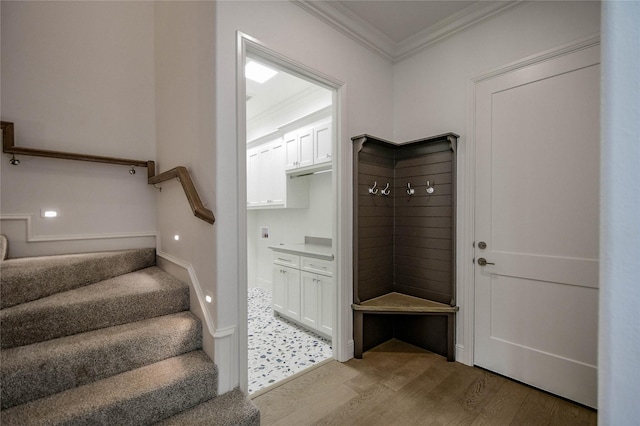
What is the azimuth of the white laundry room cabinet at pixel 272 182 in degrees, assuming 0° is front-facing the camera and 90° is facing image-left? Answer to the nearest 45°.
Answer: approximately 45°

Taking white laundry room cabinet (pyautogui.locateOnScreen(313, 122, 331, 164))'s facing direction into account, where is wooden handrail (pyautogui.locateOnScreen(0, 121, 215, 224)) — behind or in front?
in front

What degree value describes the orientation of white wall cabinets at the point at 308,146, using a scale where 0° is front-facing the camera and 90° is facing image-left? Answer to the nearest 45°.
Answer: approximately 45°

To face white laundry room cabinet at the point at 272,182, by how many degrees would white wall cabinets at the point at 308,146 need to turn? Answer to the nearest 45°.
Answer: approximately 90° to its right

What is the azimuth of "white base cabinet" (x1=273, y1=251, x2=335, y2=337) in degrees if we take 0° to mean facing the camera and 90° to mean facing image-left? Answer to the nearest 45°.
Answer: approximately 45°

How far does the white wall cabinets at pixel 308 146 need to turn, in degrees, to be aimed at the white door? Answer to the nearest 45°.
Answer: approximately 90° to its left

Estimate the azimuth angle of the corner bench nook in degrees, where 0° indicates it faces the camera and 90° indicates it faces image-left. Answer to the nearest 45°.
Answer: approximately 0°
